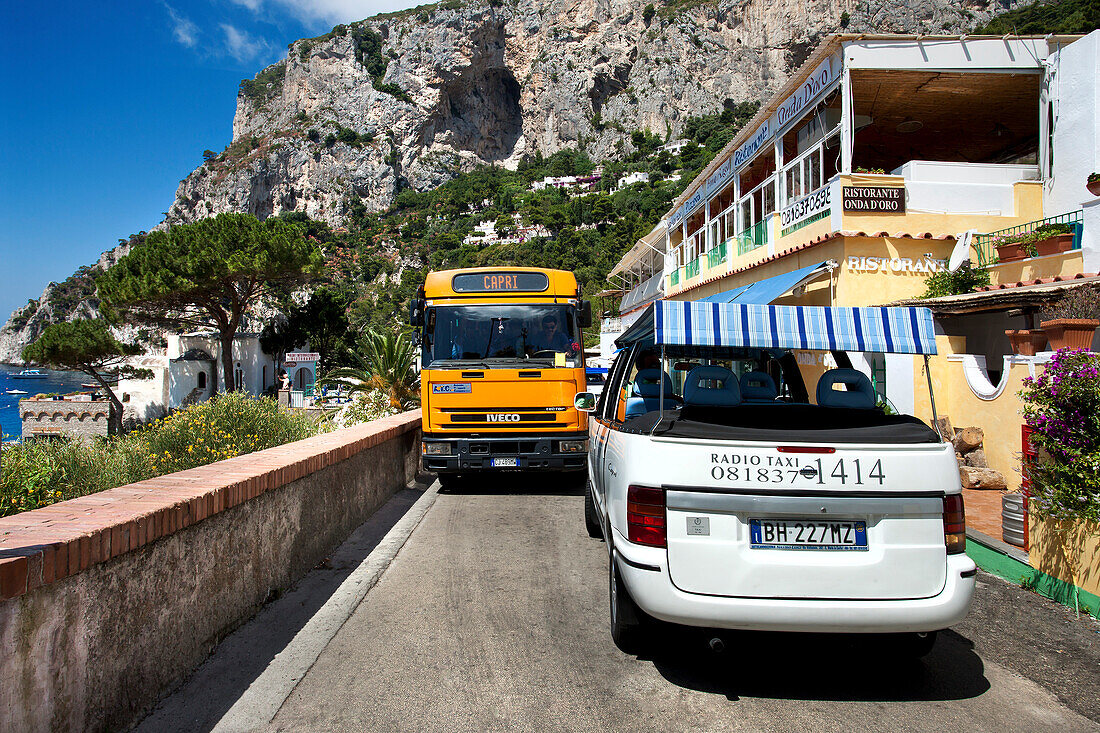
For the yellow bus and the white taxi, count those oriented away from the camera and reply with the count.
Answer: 1

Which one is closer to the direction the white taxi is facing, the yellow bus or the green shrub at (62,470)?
the yellow bus

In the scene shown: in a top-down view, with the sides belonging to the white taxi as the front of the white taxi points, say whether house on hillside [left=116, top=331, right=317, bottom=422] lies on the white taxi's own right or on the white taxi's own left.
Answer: on the white taxi's own left

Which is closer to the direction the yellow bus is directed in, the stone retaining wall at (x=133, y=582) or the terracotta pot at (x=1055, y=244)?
the stone retaining wall

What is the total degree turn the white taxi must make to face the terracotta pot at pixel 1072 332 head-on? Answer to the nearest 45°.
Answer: approximately 45° to its right

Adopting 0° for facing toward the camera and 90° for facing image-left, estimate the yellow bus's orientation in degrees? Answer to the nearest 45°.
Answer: approximately 0°

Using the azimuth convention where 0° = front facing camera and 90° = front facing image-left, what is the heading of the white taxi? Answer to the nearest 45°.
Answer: approximately 180°

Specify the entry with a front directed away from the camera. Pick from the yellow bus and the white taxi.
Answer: the white taxi

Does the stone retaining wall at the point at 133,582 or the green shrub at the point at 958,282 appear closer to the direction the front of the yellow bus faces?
the stone retaining wall

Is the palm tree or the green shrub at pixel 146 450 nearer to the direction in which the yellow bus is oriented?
the green shrub

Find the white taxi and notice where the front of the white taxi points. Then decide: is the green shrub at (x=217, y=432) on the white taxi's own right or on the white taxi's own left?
on the white taxi's own left

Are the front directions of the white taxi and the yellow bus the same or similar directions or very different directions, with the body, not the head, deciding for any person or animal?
very different directions

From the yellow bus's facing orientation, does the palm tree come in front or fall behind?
behind
